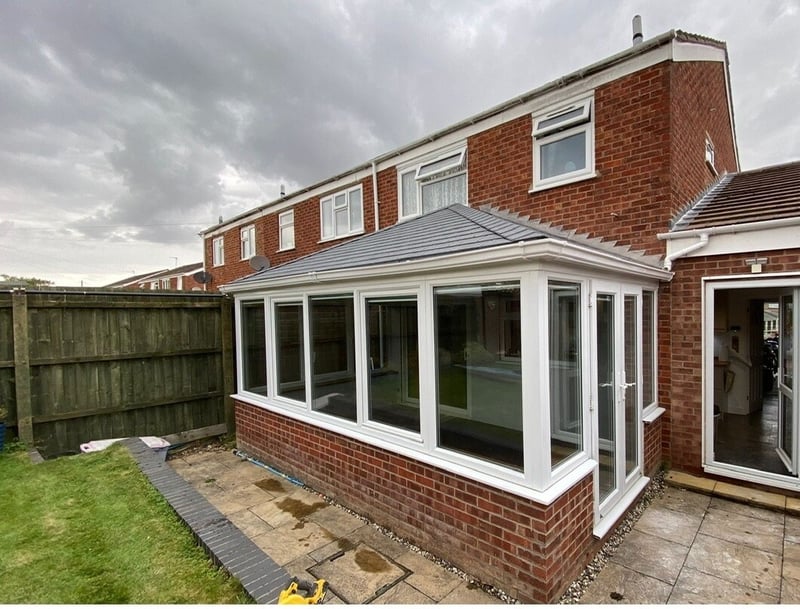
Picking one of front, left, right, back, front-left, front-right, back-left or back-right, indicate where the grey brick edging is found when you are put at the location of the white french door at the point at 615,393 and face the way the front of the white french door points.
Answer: right

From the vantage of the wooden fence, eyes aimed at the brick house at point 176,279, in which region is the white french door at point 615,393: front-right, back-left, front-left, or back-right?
back-right

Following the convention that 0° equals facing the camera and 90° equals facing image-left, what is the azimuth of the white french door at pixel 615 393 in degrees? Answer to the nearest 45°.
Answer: approximately 315°

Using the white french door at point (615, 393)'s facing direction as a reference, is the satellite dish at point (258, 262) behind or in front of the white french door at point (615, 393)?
behind

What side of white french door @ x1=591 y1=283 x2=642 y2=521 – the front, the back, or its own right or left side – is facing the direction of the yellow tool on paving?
right

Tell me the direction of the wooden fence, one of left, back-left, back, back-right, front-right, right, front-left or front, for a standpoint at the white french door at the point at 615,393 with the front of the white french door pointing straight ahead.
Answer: back-right
